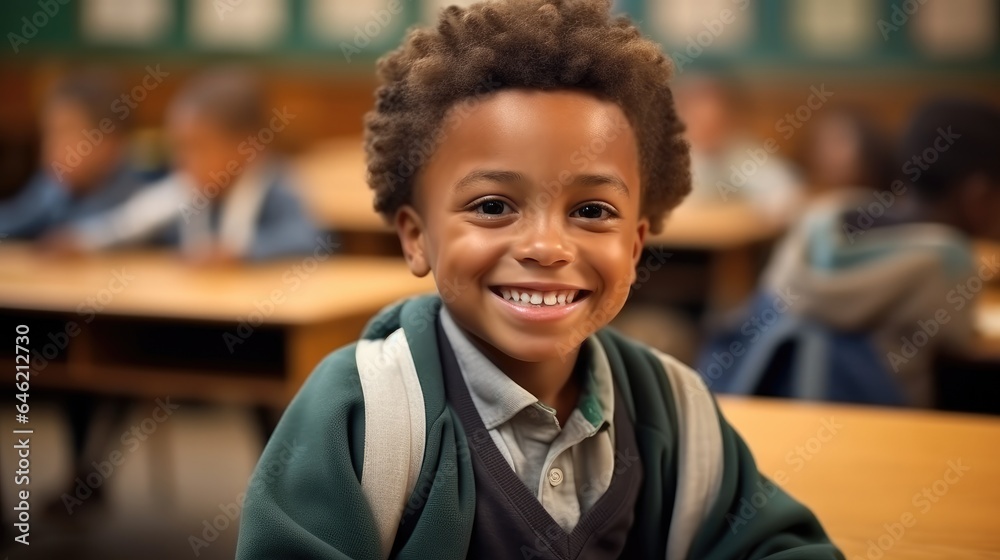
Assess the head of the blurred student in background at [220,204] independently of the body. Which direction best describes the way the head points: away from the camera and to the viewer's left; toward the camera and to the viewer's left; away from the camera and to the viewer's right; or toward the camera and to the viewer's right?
toward the camera and to the viewer's left

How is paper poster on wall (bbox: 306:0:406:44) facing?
toward the camera

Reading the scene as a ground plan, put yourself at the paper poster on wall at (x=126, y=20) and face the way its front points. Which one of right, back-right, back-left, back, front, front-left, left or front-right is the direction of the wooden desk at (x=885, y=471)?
front

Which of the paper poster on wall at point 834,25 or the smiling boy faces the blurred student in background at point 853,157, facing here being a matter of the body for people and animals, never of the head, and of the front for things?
the paper poster on wall

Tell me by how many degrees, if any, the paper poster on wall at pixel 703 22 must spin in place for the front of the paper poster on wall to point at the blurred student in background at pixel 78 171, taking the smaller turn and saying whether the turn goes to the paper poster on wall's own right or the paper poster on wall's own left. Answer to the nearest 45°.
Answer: approximately 45° to the paper poster on wall's own right

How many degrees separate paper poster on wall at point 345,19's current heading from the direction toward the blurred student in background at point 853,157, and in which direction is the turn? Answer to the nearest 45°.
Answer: approximately 45° to its left

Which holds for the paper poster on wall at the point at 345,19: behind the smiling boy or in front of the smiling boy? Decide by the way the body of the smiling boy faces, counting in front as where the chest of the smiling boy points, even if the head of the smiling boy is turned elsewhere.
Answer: behind

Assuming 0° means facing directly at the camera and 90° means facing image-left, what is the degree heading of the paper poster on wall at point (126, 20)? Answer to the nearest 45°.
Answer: approximately 0°

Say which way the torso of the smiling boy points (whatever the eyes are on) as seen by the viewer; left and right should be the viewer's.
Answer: facing the viewer

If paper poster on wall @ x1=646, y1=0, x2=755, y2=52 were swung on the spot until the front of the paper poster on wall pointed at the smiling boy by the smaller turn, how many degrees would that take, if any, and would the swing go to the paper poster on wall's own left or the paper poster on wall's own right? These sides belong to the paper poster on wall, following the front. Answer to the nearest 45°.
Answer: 0° — it already faces them

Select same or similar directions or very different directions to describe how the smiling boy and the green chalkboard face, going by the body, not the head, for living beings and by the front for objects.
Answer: same or similar directions

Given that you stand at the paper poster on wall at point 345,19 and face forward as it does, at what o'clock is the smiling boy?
The smiling boy is roughly at 12 o'clock from the paper poster on wall.

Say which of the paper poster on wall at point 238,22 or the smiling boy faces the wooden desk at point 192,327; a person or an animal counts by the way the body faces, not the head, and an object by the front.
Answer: the paper poster on wall

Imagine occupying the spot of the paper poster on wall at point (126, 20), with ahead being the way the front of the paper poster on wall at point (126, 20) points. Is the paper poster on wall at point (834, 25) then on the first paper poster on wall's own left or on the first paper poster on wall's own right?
on the first paper poster on wall's own left

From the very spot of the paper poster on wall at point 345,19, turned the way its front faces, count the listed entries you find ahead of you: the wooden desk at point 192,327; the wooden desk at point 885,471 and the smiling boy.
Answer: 3

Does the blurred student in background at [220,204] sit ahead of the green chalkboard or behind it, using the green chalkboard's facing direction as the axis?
ahead

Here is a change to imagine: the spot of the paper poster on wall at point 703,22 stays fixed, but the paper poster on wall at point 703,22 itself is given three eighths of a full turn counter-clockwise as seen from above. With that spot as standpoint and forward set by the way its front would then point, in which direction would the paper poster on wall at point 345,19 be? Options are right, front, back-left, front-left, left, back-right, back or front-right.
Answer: back-left
